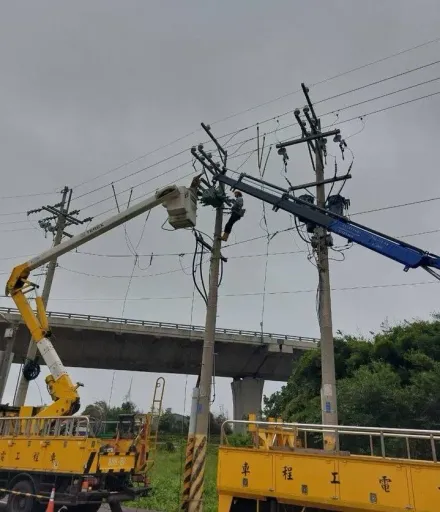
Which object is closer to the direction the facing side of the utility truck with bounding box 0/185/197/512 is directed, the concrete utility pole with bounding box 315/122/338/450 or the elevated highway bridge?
the elevated highway bridge

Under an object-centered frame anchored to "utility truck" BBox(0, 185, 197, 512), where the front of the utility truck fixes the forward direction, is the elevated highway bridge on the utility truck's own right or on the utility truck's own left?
on the utility truck's own right

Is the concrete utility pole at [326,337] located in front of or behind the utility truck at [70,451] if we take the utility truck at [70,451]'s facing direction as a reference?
behind

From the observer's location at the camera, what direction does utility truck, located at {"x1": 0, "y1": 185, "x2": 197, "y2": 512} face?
facing away from the viewer and to the left of the viewer

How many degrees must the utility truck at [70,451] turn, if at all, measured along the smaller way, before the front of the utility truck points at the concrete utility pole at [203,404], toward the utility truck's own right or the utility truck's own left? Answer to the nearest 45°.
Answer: approximately 135° to the utility truck's own right

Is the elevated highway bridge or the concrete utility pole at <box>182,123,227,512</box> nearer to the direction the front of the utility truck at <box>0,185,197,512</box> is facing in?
the elevated highway bridge
